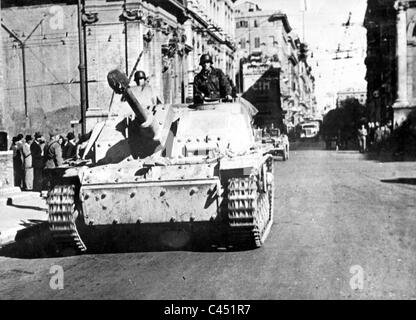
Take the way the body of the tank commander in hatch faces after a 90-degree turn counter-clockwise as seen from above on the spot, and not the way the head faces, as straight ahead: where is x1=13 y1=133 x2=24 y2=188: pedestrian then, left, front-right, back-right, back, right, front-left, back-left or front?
back-left

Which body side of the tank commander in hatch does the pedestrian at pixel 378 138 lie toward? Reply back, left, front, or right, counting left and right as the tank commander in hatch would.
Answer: back

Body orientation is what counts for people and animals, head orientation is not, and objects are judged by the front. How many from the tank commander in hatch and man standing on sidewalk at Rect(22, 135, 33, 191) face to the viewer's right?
1

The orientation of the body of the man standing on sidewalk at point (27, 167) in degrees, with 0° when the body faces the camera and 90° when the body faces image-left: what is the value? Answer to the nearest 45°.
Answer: approximately 270°

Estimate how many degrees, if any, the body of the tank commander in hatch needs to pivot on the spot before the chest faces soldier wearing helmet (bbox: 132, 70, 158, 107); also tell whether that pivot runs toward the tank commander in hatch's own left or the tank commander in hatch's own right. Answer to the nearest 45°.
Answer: approximately 45° to the tank commander in hatch's own right

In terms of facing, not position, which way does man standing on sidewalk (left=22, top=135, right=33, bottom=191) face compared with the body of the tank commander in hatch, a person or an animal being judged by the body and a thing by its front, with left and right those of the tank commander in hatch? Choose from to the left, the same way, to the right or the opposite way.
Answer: to the left

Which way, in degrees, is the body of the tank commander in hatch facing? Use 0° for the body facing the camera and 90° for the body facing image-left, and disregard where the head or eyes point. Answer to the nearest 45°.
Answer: approximately 0°

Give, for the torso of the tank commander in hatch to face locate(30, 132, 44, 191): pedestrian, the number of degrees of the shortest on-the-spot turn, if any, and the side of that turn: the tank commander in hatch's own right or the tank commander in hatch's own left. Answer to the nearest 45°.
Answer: approximately 135° to the tank commander in hatch's own right

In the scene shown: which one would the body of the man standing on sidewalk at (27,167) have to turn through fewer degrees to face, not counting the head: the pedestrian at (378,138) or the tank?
the pedestrian
